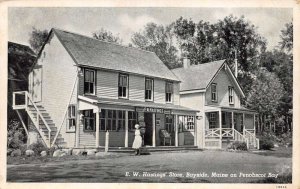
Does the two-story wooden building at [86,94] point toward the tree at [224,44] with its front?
no

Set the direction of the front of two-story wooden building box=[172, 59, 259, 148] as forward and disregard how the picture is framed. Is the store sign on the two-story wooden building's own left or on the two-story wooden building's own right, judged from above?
on the two-story wooden building's own right

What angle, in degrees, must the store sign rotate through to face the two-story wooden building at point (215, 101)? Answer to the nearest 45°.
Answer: approximately 90° to its left

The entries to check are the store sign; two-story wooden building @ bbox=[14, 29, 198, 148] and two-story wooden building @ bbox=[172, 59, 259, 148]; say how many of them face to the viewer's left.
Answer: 0

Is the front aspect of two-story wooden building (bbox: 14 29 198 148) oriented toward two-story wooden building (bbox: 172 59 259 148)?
no

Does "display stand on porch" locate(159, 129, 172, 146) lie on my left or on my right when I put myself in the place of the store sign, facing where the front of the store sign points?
on my left

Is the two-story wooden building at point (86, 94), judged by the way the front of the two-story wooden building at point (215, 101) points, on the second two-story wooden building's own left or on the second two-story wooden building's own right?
on the second two-story wooden building's own right

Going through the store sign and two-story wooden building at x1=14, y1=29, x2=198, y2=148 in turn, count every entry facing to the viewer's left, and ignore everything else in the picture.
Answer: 0

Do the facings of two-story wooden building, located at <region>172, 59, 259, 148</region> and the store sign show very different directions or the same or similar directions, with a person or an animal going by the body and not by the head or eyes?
same or similar directions

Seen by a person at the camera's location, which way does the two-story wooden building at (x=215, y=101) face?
facing the viewer and to the right of the viewer

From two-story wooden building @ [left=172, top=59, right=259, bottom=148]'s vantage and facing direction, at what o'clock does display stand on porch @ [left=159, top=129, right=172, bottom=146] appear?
The display stand on porch is roughly at 3 o'clock from the two-story wooden building.

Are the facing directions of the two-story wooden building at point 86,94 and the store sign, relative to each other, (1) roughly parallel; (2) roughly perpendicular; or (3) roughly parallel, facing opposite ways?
roughly parallel
